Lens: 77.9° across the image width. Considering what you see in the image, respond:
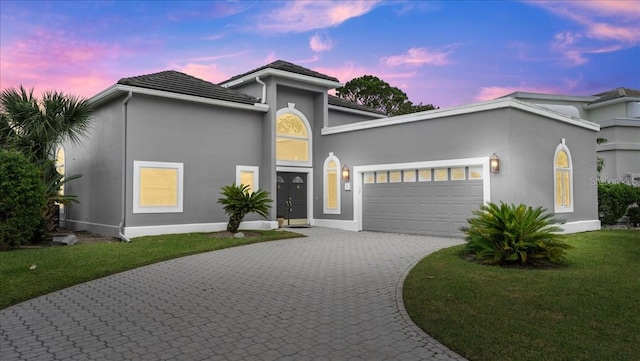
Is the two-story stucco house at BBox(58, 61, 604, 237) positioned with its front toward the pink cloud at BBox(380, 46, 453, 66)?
no

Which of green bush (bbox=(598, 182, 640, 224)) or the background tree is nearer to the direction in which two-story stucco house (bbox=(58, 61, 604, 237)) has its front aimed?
the green bush

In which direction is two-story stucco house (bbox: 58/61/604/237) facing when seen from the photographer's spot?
facing the viewer and to the right of the viewer

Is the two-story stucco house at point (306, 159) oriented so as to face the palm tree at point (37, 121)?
no

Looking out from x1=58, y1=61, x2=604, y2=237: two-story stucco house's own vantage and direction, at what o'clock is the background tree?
The background tree is roughly at 8 o'clock from the two-story stucco house.

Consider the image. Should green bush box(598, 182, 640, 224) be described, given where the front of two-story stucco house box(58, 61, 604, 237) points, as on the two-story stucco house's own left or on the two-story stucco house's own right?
on the two-story stucco house's own left

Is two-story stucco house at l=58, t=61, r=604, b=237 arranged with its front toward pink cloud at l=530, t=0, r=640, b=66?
no

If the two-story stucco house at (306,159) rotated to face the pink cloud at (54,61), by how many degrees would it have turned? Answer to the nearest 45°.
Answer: approximately 135° to its right

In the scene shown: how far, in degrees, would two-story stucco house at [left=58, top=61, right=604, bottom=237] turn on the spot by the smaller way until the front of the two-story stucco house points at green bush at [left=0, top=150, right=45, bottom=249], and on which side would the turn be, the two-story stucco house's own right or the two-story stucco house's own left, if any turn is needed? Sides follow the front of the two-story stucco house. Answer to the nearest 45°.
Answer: approximately 90° to the two-story stucco house's own right

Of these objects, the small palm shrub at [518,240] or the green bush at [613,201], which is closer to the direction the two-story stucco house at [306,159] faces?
the small palm shrub
